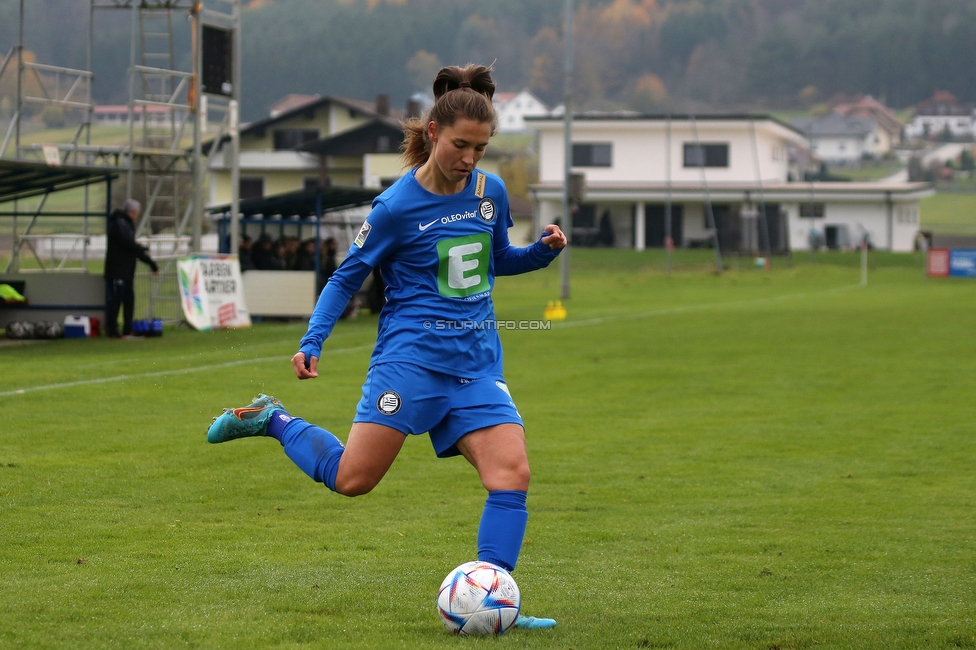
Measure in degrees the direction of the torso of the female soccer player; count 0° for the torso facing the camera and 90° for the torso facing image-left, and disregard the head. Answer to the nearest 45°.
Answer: approximately 315°

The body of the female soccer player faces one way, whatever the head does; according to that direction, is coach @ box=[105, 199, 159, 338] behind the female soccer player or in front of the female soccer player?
behind

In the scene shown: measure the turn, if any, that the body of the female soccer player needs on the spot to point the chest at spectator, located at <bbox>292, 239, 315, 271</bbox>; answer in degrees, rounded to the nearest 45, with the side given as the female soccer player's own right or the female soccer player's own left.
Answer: approximately 135° to the female soccer player's own left

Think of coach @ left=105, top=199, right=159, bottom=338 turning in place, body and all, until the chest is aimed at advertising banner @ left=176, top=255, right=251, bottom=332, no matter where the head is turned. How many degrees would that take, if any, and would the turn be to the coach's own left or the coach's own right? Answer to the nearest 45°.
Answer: approximately 45° to the coach's own left

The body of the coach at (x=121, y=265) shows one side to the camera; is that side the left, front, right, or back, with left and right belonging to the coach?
right

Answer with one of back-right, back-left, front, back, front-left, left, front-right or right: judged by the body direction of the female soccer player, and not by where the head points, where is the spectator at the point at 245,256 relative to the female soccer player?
back-left

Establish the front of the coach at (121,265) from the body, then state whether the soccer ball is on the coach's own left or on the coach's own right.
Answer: on the coach's own right

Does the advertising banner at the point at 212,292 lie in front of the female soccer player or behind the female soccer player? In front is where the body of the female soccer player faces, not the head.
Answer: behind

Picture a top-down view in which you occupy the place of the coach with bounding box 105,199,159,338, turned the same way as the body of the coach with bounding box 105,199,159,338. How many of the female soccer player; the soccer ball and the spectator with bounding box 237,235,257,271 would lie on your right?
2

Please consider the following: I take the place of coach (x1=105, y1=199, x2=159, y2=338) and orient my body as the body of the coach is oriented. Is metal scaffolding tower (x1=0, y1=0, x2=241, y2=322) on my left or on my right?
on my left
